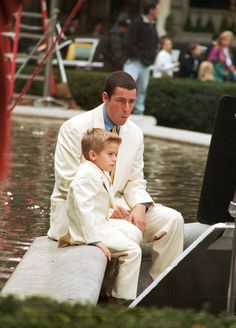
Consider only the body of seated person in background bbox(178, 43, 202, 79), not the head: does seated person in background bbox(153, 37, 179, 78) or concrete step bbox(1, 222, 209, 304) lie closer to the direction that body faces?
the concrete step

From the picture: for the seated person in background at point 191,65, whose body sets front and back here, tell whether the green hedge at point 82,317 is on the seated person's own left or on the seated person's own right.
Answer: on the seated person's own right

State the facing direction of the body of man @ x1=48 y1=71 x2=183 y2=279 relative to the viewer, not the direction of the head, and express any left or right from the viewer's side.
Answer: facing the viewer and to the right of the viewer

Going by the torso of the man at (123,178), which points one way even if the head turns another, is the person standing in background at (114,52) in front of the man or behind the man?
behind

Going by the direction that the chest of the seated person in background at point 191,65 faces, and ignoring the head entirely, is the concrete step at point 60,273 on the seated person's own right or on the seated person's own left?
on the seated person's own right

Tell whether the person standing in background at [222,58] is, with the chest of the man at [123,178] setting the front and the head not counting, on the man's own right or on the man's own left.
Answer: on the man's own left

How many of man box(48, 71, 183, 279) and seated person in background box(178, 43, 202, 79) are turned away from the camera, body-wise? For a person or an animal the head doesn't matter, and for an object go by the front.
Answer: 0

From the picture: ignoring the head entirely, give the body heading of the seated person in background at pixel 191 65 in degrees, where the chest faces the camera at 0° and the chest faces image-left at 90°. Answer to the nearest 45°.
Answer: approximately 315°

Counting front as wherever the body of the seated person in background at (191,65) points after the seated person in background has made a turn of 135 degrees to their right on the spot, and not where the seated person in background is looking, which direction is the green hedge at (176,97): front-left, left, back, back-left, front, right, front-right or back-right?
left

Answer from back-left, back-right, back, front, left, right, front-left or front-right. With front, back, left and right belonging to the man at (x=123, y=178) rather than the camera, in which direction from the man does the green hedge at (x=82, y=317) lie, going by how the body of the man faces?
front-right

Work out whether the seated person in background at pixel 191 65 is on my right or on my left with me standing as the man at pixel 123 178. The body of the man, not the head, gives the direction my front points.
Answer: on my left

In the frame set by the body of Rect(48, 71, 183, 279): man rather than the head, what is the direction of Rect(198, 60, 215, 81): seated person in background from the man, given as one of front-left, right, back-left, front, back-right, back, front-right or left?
back-left
